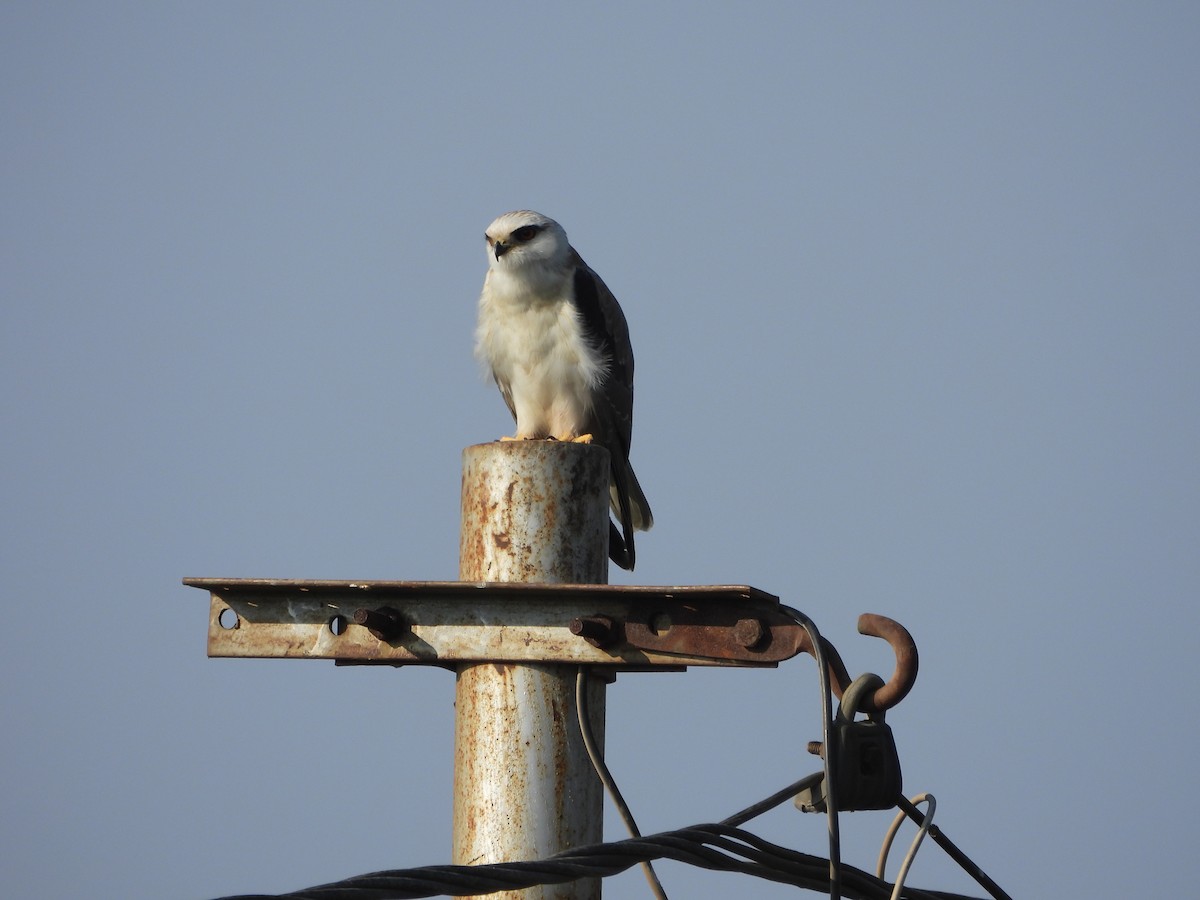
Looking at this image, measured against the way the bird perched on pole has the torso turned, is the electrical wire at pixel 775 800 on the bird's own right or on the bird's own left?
on the bird's own left

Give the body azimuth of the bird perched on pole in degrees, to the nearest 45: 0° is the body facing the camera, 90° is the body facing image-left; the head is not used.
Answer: approximately 45°
